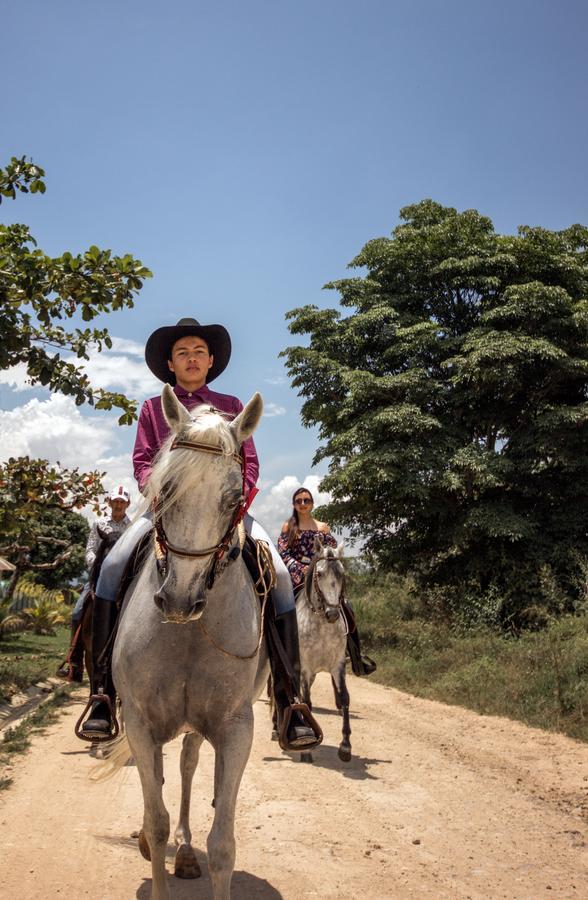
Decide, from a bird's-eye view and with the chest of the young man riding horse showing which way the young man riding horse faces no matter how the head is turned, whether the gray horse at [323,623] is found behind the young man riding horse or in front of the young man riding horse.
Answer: behind

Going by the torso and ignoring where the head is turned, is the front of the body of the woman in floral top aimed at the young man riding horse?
yes

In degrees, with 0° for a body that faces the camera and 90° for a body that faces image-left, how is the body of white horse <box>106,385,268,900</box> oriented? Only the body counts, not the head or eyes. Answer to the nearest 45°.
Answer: approximately 0°

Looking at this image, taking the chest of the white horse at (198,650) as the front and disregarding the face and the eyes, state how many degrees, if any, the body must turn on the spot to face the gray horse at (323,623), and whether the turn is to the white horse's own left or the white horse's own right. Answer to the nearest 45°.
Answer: approximately 180°
